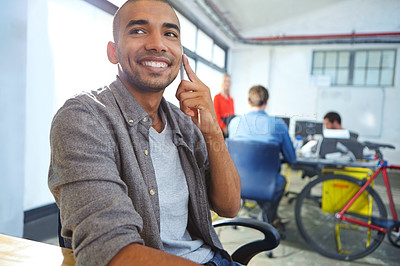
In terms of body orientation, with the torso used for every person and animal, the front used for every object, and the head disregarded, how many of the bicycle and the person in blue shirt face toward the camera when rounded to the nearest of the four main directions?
0

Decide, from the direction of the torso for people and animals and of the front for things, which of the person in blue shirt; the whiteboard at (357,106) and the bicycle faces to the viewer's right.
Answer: the bicycle

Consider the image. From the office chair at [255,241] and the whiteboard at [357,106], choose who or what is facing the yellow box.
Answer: the whiteboard

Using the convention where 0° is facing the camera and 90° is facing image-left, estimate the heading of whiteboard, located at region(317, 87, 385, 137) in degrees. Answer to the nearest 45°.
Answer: approximately 0°

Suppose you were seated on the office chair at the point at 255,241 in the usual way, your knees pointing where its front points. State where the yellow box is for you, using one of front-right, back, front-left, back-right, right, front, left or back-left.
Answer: left

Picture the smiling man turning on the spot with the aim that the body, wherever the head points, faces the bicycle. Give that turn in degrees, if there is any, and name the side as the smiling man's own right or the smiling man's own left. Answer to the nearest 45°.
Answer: approximately 90° to the smiling man's own left

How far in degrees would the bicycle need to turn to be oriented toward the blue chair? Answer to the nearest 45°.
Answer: approximately 135° to its right

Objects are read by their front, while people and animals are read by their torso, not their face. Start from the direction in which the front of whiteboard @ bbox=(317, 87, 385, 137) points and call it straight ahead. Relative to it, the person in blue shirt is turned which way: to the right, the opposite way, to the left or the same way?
the opposite way

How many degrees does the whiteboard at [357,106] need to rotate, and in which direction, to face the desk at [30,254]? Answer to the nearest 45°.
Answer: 0° — it already faces it

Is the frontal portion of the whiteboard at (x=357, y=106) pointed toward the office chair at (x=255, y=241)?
yes

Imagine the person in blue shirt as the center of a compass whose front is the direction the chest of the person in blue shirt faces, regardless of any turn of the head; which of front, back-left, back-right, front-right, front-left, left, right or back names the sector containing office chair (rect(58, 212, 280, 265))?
back

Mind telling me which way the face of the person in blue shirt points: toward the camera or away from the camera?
away from the camera

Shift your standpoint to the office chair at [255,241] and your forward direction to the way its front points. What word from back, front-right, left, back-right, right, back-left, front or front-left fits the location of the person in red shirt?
back-left

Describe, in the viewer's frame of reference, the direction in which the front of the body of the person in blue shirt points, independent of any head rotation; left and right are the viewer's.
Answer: facing away from the viewer

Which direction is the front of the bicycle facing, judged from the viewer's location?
facing to the right of the viewer

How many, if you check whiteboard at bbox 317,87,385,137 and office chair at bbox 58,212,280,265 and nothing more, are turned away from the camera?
0
